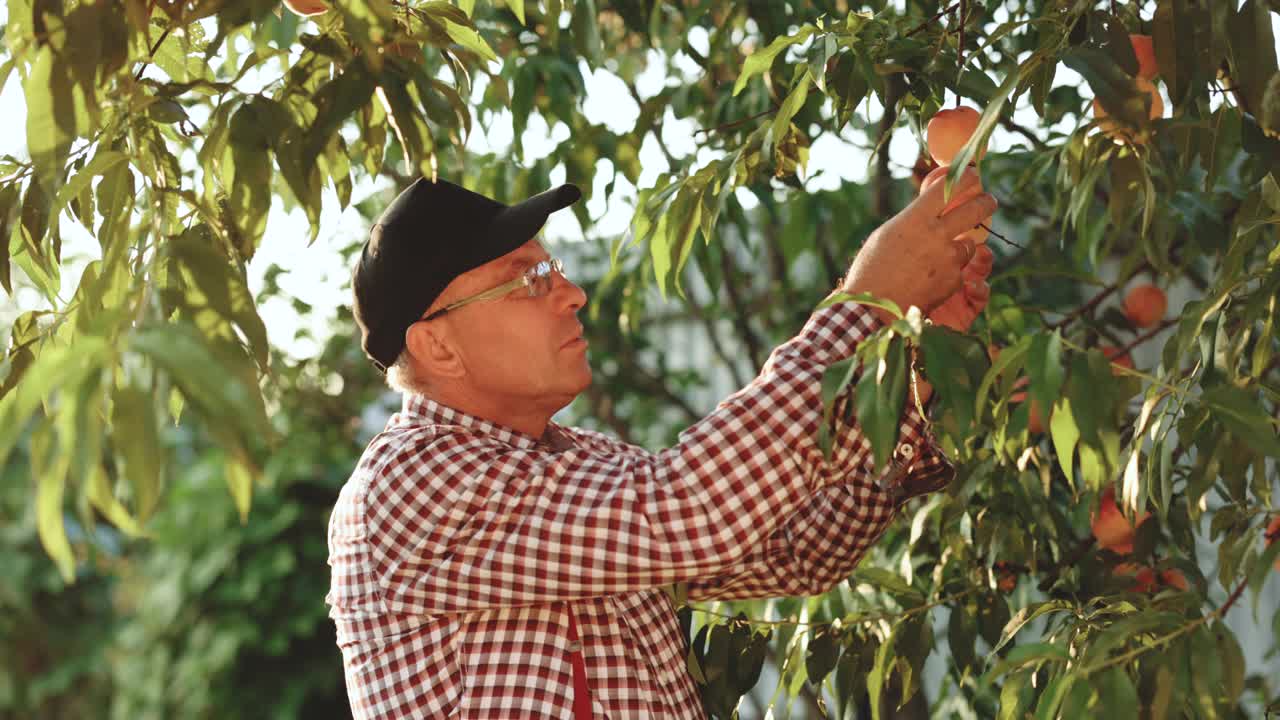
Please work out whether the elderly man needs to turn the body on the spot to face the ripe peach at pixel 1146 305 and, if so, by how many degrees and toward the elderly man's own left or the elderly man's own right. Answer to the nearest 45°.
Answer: approximately 45° to the elderly man's own left

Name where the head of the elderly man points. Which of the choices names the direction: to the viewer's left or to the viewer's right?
to the viewer's right

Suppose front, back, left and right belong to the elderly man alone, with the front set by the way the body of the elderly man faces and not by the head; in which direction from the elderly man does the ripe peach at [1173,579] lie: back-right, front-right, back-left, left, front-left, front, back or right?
front-left

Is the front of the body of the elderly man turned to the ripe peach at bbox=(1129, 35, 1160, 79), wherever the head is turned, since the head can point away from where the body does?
yes

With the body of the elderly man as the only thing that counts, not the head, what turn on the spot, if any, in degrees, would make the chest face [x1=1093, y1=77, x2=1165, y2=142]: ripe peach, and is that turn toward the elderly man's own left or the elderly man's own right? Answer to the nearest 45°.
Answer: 0° — they already face it

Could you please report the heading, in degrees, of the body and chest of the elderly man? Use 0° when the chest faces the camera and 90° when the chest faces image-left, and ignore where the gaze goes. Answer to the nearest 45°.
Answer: approximately 270°

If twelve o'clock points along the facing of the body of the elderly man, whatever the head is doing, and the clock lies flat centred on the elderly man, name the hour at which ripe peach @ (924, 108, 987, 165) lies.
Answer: The ripe peach is roughly at 12 o'clock from the elderly man.

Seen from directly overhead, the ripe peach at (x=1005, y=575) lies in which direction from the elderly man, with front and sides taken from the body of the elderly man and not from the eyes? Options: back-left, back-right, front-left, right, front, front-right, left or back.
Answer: front-left
